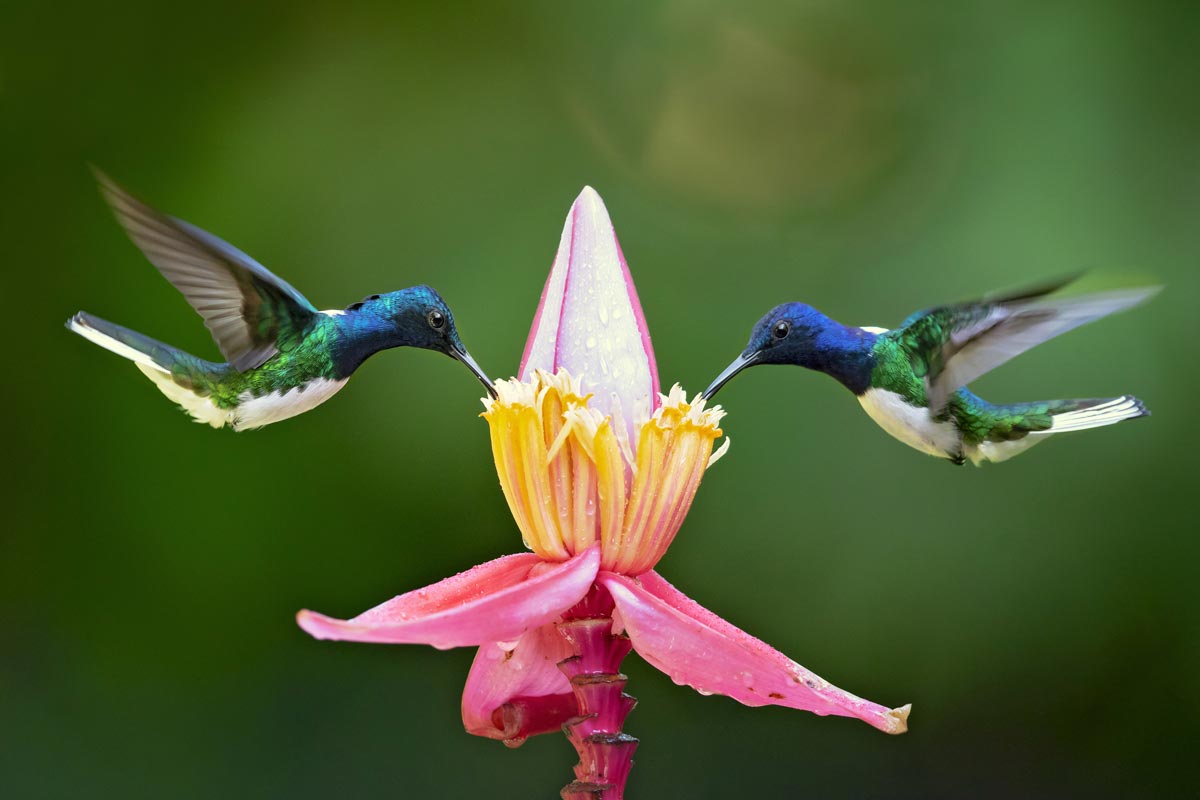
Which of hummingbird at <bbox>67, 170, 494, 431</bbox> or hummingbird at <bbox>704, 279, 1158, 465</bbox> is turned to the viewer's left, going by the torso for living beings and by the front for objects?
hummingbird at <bbox>704, 279, 1158, 465</bbox>

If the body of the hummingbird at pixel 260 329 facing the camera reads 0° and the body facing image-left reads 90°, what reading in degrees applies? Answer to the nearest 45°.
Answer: approximately 270°

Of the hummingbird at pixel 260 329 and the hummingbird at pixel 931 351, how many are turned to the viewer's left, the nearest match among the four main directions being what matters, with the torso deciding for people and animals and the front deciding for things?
1

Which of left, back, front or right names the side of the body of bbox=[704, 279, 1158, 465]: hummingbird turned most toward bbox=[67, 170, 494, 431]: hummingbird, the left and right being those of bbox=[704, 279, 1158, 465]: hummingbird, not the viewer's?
front

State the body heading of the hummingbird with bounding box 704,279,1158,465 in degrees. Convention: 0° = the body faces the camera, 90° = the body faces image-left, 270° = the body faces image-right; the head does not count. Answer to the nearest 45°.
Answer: approximately 90°

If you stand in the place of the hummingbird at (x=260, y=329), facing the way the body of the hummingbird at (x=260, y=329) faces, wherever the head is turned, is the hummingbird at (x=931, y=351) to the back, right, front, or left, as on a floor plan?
front
